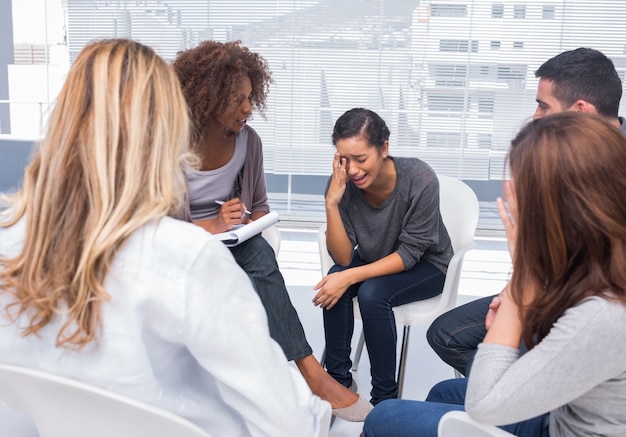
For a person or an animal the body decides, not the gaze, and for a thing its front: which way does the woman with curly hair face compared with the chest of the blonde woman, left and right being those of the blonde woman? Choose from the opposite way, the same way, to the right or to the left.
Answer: to the right

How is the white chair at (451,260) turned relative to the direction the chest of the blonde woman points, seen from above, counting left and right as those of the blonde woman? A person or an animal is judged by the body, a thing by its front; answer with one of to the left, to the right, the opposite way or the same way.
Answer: the opposite way

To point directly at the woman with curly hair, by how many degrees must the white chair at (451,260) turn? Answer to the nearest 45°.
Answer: approximately 45° to its right

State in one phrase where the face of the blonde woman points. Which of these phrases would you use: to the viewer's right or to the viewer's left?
to the viewer's right

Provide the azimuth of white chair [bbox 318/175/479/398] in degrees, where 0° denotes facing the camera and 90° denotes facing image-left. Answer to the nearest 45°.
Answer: approximately 45°

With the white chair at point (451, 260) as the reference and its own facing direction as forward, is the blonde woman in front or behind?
in front

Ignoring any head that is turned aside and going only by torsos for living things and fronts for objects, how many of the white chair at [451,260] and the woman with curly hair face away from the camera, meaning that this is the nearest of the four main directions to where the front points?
0

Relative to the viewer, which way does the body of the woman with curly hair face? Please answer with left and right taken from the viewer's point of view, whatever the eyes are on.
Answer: facing the viewer and to the right of the viewer

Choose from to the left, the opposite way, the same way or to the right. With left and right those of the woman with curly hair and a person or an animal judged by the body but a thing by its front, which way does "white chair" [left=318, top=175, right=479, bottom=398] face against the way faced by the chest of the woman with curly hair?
to the right

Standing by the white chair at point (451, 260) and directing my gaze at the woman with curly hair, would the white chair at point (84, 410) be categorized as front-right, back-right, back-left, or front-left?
front-left

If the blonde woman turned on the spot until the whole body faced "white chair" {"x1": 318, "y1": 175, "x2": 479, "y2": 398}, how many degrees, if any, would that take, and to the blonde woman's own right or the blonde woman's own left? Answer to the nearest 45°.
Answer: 0° — they already face it

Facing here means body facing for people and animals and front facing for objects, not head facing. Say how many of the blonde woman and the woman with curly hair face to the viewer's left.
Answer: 0

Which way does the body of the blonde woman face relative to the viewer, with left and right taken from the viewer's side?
facing away from the viewer and to the right of the viewer

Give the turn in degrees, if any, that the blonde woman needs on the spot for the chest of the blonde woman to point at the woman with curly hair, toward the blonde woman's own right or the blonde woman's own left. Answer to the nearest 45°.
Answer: approximately 45° to the blonde woman's own left
